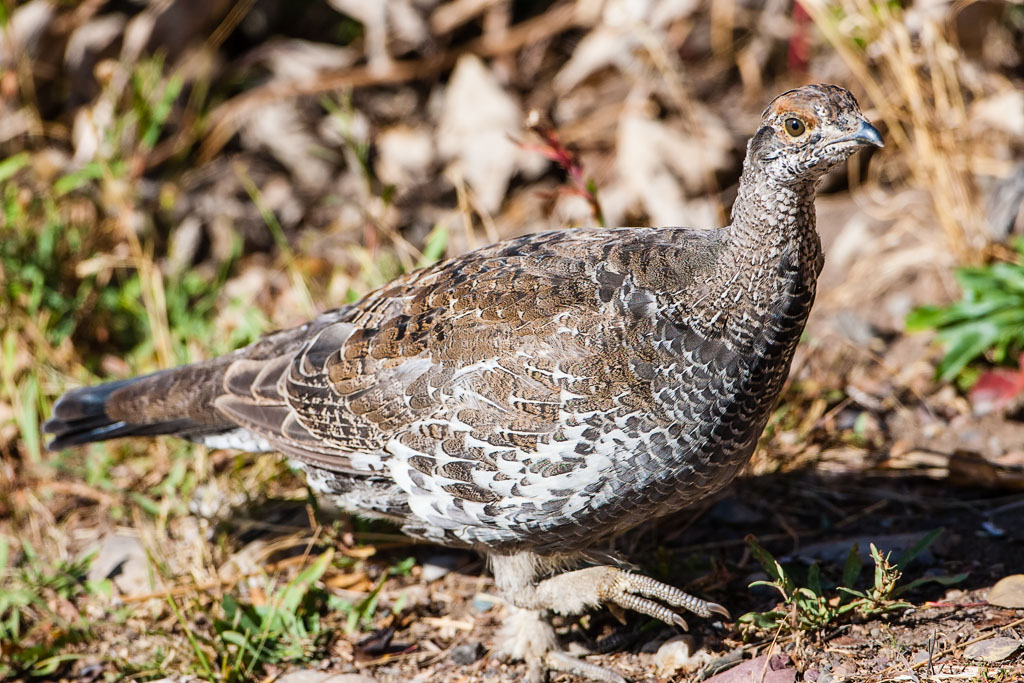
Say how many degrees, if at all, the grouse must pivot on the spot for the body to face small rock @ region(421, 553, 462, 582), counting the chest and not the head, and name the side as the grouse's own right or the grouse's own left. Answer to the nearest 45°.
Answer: approximately 135° to the grouse's own left

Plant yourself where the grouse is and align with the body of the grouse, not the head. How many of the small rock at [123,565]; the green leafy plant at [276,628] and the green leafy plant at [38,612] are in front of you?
0

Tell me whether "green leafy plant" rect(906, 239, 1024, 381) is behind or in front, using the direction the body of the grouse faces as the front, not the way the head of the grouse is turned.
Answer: in front

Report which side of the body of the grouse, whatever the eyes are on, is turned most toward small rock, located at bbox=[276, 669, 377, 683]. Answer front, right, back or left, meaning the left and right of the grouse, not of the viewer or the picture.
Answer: back

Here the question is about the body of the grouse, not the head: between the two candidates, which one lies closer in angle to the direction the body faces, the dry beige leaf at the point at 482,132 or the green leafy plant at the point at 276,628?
the dry beige leaf

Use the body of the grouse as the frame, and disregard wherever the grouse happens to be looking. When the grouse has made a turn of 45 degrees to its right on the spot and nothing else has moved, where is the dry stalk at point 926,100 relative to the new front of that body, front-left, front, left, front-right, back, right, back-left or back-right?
left

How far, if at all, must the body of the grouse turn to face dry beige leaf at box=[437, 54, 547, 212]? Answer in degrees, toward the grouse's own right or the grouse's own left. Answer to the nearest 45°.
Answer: approximately 90° to the grouse's own left

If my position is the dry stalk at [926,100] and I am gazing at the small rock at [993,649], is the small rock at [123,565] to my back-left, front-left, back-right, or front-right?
front-right

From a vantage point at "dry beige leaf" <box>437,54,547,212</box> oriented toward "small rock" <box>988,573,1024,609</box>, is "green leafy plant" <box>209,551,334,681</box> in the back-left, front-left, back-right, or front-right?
front-right

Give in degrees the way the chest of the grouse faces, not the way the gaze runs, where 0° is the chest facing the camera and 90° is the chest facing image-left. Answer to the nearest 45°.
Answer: approximately 270°

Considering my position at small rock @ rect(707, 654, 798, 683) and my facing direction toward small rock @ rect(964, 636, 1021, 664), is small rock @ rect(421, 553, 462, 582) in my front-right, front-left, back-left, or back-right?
back-left

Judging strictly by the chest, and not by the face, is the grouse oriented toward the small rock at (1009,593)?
yes

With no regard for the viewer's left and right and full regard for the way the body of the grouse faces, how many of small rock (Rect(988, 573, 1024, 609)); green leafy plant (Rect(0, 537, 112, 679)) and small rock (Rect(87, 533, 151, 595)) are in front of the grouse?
1

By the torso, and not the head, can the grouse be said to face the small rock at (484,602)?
no
